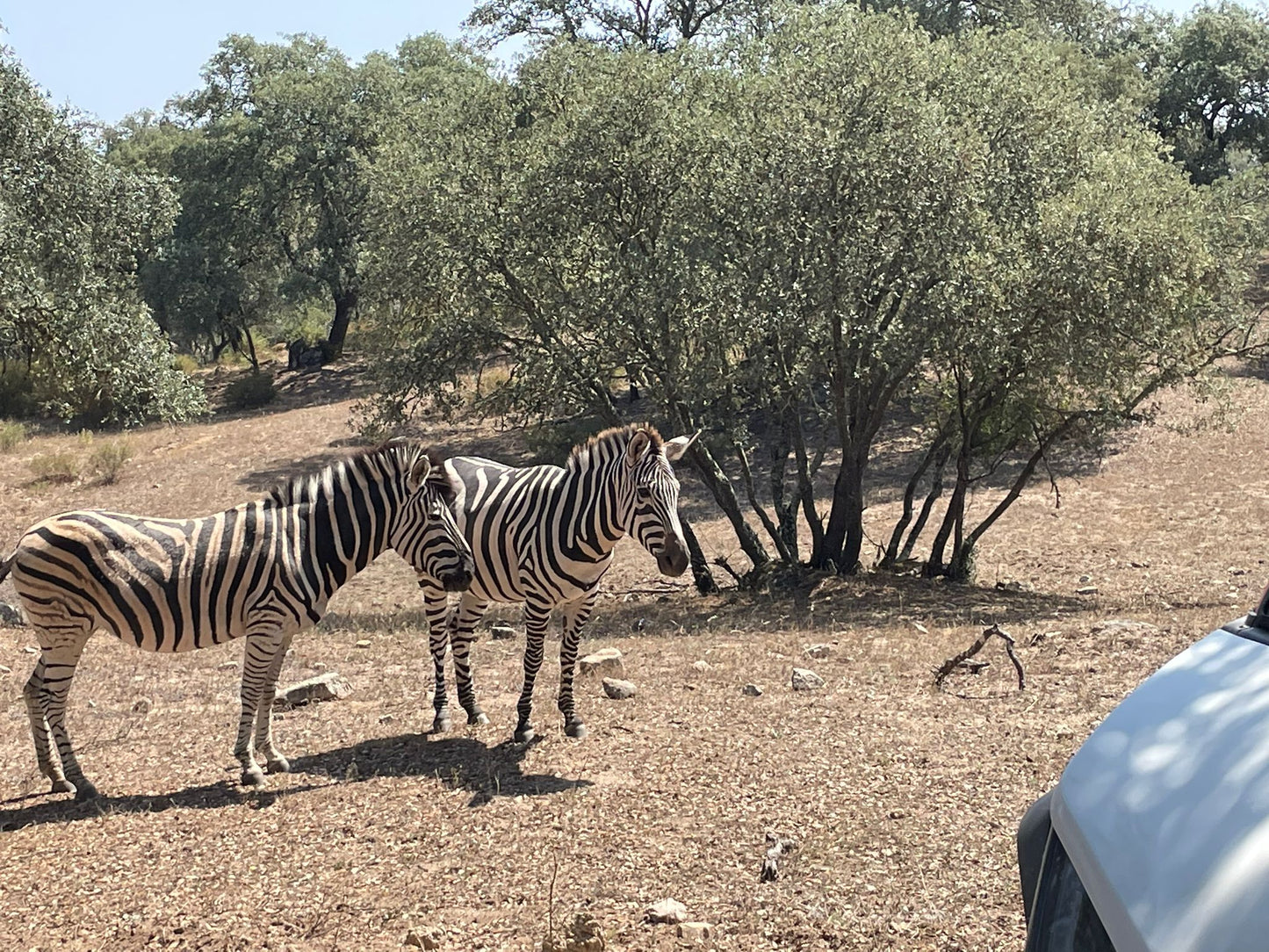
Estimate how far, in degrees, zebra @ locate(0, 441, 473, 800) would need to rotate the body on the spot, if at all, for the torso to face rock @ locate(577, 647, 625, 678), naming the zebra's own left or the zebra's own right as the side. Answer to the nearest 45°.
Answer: approximately 45° to the zebra's own left

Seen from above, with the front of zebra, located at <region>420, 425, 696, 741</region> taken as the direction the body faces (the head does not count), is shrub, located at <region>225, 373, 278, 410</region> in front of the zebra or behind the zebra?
behind

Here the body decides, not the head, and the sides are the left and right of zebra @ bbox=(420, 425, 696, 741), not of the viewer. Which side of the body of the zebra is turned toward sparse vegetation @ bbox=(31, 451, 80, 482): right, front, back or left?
back

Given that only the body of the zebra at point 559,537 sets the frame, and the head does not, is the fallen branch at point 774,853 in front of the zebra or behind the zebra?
in front

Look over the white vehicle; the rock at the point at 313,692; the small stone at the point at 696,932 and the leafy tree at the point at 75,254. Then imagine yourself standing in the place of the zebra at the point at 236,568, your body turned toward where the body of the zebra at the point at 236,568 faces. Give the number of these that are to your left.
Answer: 2

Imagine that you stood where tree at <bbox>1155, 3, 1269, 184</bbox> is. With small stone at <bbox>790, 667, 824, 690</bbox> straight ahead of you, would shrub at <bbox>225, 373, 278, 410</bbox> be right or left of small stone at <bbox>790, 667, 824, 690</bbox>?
right

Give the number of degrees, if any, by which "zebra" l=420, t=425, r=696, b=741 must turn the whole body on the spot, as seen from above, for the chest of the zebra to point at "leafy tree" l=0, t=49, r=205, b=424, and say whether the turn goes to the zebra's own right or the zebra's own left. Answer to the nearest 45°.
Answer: approximately 180°

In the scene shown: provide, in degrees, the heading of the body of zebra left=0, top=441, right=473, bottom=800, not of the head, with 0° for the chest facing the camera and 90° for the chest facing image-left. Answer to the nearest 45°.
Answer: approximately 270°
